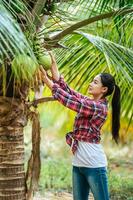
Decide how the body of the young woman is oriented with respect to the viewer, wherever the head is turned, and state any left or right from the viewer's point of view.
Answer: facing to the left of the viewer

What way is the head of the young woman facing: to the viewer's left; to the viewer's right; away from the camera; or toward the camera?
to the viewer's left
